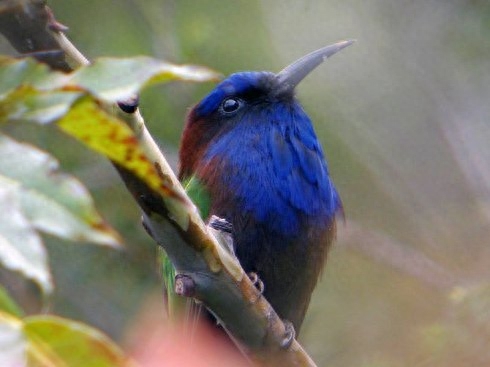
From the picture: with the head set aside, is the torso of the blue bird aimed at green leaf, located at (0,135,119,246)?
no

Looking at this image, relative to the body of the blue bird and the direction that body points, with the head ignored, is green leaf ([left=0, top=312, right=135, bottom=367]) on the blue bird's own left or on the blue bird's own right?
on the blue bird's own right

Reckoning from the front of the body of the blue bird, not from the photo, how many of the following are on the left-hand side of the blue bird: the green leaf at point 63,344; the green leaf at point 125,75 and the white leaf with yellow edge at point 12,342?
0

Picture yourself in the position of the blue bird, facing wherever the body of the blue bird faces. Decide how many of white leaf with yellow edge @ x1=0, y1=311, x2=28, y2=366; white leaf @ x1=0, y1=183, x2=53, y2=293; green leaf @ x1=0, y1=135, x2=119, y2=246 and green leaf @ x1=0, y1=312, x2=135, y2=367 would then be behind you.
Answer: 0

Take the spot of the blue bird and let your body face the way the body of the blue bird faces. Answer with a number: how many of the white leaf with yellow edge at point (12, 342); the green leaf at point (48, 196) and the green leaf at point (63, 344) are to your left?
0

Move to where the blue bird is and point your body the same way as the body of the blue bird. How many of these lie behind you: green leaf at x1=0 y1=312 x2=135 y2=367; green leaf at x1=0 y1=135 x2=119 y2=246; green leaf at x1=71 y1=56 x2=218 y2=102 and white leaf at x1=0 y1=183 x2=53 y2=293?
0

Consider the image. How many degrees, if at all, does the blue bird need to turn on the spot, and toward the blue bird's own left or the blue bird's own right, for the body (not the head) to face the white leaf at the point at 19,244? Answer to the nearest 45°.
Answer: approximately 45° to the blue bird's own right

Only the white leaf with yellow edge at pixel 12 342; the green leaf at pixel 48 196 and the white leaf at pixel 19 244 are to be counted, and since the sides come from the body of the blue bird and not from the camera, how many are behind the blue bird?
0

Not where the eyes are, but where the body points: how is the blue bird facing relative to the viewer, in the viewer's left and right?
facing the viewer and to the right of the viewer

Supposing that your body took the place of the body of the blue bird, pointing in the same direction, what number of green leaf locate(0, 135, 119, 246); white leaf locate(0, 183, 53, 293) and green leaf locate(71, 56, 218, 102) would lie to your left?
0

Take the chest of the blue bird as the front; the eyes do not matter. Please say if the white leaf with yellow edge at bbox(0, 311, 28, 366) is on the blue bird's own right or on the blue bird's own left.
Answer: on the blue bird's own right

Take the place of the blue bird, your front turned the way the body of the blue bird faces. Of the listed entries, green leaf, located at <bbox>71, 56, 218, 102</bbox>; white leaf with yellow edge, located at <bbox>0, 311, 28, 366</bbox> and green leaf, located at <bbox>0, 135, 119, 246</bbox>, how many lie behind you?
0
